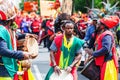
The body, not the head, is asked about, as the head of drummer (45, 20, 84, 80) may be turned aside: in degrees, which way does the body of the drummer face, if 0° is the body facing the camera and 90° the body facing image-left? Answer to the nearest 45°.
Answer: approximately 0°

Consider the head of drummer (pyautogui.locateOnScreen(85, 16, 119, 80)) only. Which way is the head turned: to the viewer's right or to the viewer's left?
to the viewer's left

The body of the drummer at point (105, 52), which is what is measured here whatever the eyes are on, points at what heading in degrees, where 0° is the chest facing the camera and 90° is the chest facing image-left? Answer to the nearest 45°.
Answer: approximately 90°

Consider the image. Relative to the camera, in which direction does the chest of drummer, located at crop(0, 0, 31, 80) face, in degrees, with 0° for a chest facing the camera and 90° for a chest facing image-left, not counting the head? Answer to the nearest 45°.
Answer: approximately 270°
